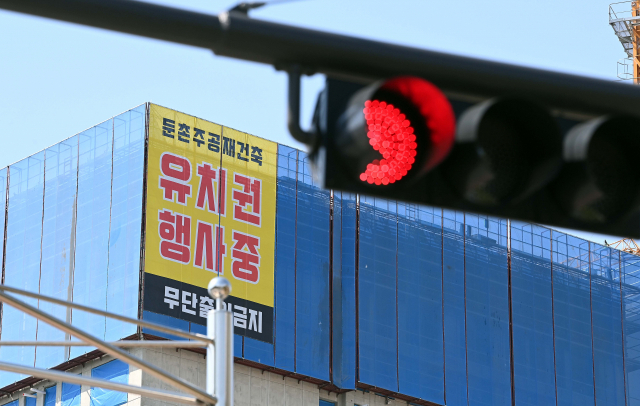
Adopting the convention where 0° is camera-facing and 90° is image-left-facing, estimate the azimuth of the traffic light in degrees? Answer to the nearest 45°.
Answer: approximately 315°

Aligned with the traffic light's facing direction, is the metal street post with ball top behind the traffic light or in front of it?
behind

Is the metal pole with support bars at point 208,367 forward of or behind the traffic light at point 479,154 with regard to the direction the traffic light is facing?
behind
